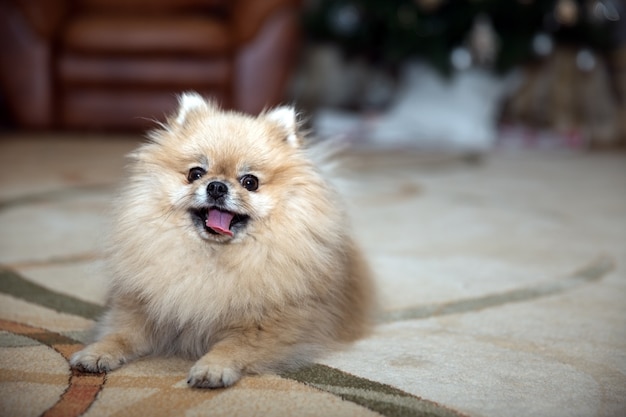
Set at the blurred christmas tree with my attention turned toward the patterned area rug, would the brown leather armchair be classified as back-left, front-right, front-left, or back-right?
front-right

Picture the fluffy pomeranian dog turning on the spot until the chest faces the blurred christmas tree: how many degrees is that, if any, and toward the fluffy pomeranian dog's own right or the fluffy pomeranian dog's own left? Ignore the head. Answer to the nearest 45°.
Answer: approximately 180°

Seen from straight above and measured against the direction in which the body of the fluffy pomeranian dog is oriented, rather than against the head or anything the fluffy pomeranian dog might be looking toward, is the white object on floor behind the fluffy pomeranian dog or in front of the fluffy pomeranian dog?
behind

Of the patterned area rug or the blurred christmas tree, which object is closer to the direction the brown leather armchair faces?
the patterned area rug

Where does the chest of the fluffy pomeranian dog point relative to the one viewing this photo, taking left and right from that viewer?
facing the viewer and to the left of the viewer

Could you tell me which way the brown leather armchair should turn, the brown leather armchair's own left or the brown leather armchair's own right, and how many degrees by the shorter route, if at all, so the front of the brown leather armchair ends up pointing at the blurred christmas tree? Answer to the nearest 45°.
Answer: approximately 90° to the brown leather armchair's own left

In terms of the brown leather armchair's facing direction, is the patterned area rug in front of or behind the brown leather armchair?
in front

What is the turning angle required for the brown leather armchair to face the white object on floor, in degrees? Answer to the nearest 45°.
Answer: approximately 90° to its left

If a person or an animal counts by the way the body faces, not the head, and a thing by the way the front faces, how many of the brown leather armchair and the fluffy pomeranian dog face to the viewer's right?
0

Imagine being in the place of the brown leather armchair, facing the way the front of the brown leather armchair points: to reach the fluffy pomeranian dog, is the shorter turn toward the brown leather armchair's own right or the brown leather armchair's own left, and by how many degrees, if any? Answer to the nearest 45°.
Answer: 0° — it already faces it

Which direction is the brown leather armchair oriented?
toward the camera

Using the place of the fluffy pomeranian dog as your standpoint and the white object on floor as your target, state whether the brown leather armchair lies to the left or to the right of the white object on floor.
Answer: left

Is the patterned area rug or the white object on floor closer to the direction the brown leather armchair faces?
the patterned area rug

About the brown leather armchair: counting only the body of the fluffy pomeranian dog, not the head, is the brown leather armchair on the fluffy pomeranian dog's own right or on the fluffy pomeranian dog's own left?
on the fluffy pomeranian dog's own right
